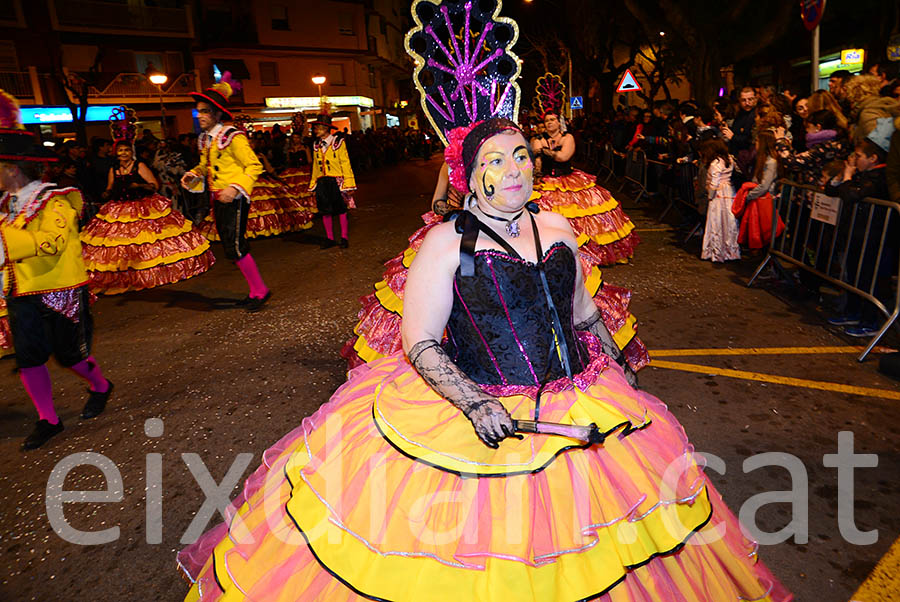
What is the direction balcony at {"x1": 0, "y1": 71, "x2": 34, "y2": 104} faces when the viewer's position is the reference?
facing the viewer

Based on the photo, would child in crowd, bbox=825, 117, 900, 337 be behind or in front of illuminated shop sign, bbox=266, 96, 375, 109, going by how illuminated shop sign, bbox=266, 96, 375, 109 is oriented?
in front

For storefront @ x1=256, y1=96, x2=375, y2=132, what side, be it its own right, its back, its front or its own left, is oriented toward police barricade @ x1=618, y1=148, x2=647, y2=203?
front

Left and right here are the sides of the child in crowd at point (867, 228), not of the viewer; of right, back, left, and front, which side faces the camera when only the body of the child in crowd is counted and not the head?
left

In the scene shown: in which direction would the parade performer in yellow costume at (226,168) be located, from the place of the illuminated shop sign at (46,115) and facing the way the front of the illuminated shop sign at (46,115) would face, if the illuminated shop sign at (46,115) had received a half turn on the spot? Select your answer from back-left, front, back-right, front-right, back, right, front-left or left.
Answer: back

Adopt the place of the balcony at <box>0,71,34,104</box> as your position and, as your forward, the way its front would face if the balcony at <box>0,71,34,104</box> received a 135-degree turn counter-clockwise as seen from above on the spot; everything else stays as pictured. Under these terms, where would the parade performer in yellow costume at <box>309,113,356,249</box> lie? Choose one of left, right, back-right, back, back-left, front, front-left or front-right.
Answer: back-right

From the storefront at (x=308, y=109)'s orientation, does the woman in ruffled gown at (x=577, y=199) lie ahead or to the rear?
ahead

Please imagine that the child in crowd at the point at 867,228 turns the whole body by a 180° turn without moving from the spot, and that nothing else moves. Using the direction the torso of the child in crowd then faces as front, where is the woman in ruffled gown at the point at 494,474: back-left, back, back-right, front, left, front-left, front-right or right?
right

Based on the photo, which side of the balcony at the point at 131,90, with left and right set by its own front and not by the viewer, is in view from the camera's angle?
front

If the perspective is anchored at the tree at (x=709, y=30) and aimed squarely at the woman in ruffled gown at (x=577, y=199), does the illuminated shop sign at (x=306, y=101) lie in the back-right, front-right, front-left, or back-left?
back-right

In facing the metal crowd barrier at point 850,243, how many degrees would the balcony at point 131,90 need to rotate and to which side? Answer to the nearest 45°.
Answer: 0° — it already faces it

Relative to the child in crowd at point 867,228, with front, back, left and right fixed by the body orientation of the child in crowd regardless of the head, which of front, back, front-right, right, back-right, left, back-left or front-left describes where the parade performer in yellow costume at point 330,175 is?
front

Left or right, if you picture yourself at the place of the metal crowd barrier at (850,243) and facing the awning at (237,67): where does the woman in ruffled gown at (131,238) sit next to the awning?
left

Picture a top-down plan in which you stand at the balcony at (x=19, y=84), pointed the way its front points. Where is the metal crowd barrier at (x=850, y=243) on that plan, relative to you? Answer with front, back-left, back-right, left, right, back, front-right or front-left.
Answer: front

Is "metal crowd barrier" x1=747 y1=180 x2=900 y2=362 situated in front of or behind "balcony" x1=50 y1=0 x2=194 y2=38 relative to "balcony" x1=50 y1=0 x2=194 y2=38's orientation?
in front
